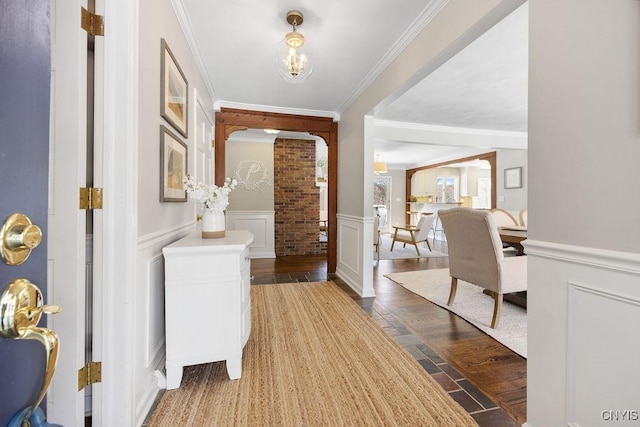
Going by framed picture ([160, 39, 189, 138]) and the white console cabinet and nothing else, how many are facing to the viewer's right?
2

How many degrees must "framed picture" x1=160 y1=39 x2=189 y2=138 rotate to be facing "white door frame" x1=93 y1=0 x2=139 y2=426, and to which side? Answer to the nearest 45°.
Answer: approximately 90° to its right

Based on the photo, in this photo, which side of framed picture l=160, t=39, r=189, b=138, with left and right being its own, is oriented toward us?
right

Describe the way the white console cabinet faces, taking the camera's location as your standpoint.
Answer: facing to the right of the viewer

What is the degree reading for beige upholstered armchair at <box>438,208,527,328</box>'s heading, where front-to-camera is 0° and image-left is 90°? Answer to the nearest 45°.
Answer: approximately 225°

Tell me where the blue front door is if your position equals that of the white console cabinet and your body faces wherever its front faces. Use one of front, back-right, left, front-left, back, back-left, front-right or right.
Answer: right

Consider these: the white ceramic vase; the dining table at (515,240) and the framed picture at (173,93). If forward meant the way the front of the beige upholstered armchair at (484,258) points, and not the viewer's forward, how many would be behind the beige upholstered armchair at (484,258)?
2

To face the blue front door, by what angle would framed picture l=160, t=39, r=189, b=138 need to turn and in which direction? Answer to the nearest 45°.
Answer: approximately 90° to its right

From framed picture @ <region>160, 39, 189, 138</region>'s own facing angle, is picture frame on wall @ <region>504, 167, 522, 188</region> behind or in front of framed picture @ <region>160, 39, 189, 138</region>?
in front
